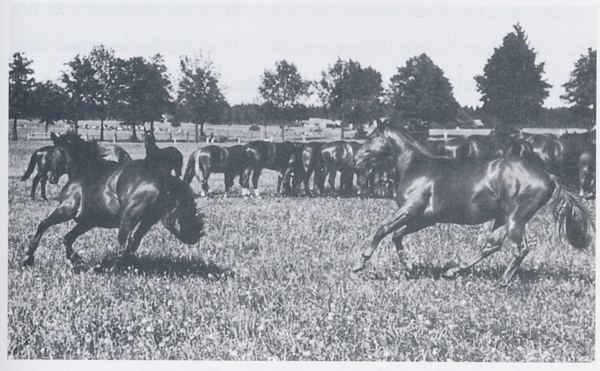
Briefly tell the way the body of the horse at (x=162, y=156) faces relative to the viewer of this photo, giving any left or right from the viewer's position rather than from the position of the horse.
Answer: facing to the left of the viewer
